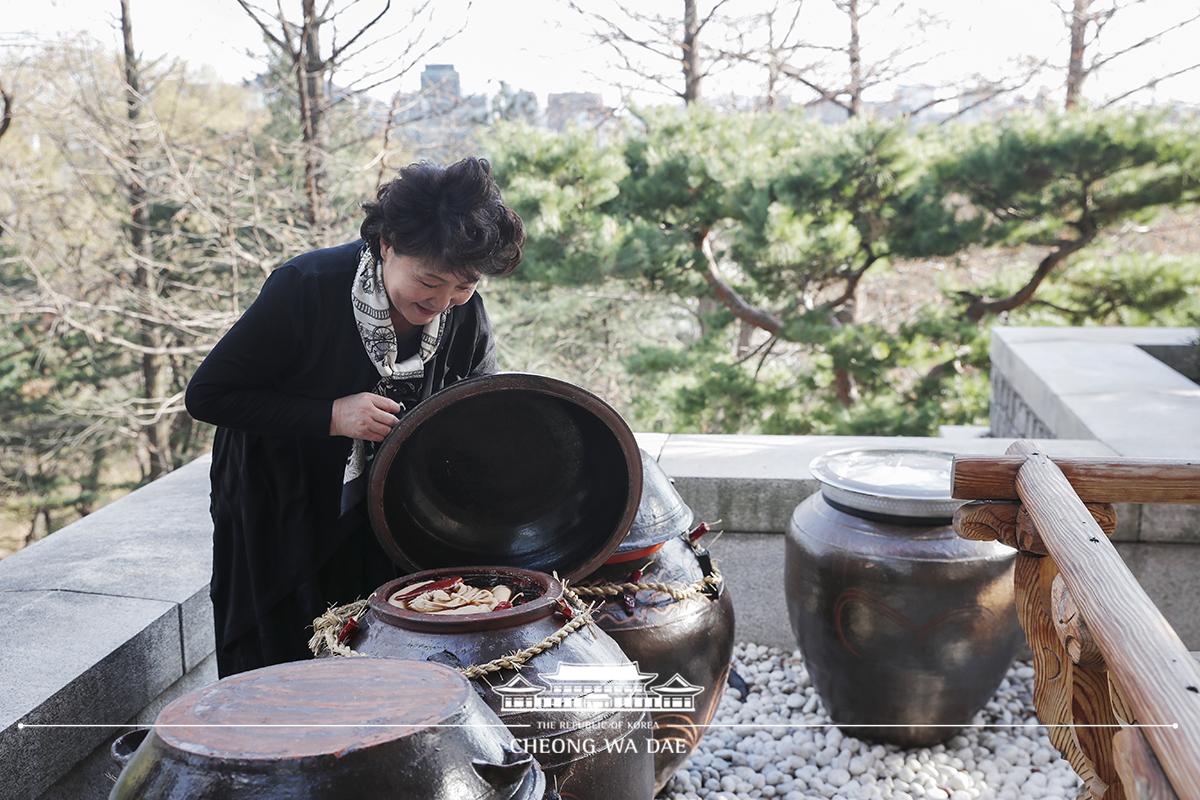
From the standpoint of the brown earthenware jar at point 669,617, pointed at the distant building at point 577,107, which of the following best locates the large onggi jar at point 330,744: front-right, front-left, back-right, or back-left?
back-left

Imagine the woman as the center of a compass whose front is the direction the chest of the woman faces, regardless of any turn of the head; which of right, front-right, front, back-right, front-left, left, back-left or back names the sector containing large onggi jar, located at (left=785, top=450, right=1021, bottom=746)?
front-left

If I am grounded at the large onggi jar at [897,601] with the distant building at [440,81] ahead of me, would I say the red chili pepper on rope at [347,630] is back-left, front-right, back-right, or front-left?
back-left

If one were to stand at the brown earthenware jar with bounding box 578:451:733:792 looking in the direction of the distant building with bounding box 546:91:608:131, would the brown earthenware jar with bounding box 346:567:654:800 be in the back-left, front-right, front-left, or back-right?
back-left

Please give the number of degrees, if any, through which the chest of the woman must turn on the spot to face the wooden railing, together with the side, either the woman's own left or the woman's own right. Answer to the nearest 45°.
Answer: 0° — they already face it

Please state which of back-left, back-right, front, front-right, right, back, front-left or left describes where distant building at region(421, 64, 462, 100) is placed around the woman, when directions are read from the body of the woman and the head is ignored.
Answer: back-left

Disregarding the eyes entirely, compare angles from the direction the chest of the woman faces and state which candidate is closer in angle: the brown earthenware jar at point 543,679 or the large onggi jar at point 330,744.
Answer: the brown earthenware jar

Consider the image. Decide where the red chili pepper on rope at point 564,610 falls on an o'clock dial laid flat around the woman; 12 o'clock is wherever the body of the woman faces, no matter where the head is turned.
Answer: The red chili pepper on rope is roughly at 12 o'clock from the woman.

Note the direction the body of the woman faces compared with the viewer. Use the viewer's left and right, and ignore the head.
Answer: facing the viewer and to the right of the viewer

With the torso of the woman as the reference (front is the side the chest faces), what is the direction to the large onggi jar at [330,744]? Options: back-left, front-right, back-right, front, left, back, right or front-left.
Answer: front-right
